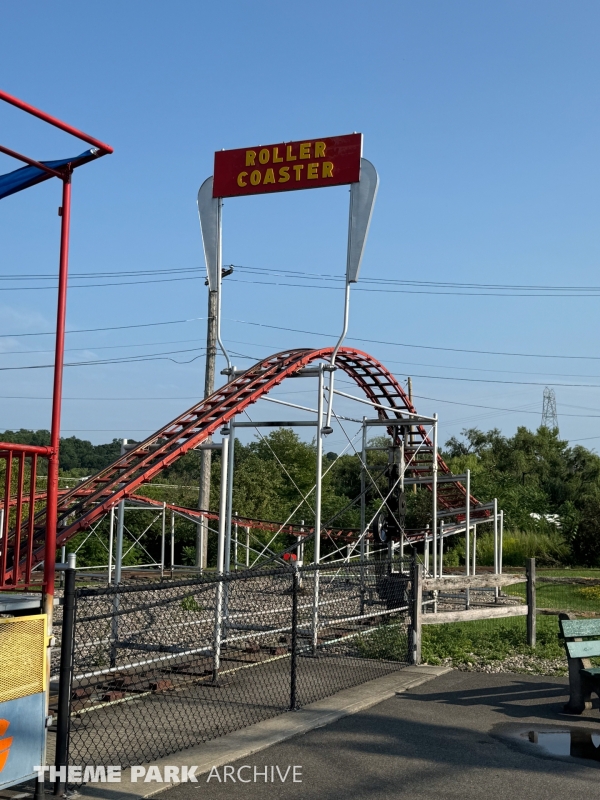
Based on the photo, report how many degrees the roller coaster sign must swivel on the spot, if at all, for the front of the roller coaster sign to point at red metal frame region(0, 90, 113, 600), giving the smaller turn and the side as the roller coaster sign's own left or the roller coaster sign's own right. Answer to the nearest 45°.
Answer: approximately 45° to the roller coaster sign's own left

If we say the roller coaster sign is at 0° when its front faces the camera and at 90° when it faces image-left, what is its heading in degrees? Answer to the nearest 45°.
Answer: approximately 45°

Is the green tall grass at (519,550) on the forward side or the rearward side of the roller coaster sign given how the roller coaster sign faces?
on the rearward side
